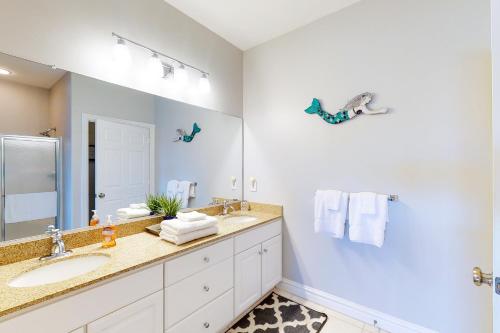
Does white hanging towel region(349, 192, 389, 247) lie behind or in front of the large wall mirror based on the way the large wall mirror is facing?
in front

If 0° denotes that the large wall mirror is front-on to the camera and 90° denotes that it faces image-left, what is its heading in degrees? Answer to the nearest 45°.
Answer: approximately 315°

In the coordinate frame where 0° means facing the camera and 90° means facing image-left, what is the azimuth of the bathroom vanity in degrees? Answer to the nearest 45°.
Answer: approximately 315°
